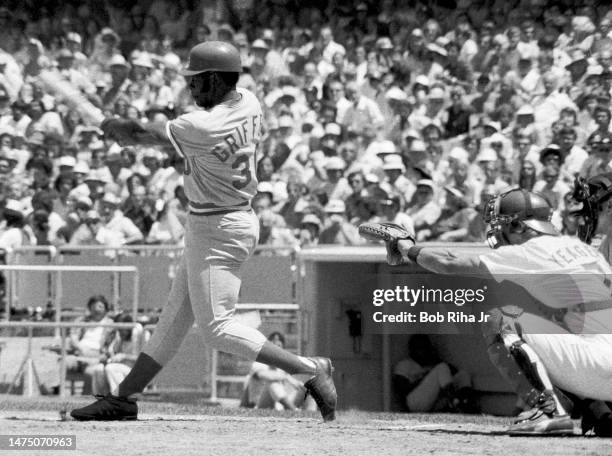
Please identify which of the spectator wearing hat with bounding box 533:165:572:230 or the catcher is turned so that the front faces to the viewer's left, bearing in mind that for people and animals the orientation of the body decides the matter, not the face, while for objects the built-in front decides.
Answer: the catcher

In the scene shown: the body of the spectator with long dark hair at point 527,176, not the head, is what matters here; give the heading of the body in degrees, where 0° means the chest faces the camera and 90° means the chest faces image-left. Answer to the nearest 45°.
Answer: approximately 0°

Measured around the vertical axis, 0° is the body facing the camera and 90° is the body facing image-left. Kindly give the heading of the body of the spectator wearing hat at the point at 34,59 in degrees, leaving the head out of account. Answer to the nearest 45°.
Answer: approximately 45°

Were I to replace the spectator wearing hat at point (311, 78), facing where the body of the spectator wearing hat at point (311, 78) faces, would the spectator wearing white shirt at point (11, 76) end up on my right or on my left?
on my right

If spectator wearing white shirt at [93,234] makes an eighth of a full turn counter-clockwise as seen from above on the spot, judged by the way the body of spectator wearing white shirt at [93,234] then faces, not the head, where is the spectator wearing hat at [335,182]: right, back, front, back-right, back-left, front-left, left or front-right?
front-left

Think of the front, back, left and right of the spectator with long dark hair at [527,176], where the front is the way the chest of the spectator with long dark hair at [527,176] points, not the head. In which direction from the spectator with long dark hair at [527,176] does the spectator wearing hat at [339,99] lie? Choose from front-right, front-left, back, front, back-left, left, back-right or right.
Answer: back-right

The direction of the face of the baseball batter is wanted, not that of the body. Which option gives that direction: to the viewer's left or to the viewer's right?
to the viewer's left

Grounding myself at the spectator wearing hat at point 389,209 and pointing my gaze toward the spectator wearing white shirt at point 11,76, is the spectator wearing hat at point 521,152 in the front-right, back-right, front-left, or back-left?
back-right

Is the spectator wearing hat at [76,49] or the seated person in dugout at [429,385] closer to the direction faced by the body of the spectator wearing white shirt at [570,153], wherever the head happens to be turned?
the seated person in dugout
